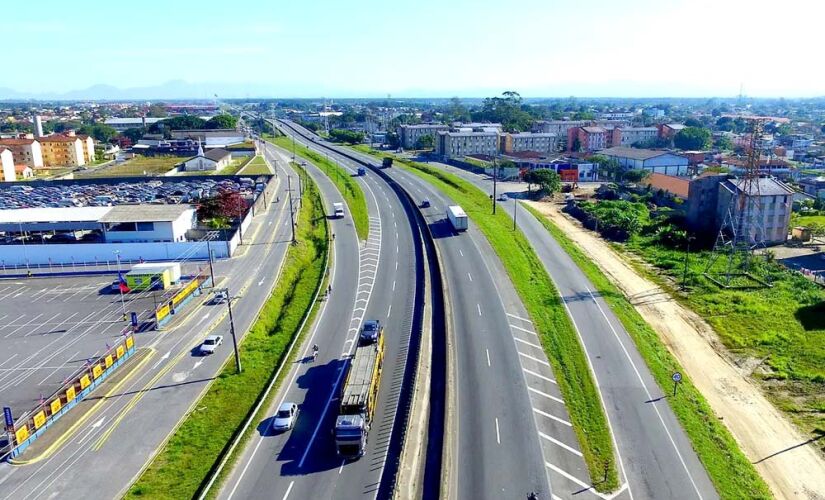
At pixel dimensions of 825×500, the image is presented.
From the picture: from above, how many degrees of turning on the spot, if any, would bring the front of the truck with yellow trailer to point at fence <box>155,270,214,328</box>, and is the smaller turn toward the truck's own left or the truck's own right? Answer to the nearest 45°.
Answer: approximately 135° to the truck's own right

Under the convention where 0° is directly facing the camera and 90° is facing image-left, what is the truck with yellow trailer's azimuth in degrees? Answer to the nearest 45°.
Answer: approximately 0°

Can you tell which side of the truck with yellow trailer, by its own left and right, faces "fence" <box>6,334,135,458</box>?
right

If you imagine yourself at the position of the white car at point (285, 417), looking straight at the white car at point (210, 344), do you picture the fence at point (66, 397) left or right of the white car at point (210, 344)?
left

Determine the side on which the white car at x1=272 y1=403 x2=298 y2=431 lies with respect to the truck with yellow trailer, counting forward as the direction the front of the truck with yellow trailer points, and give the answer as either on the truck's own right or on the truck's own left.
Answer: on the truck's own right

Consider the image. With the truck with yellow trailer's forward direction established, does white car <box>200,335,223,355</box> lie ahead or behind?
behind
